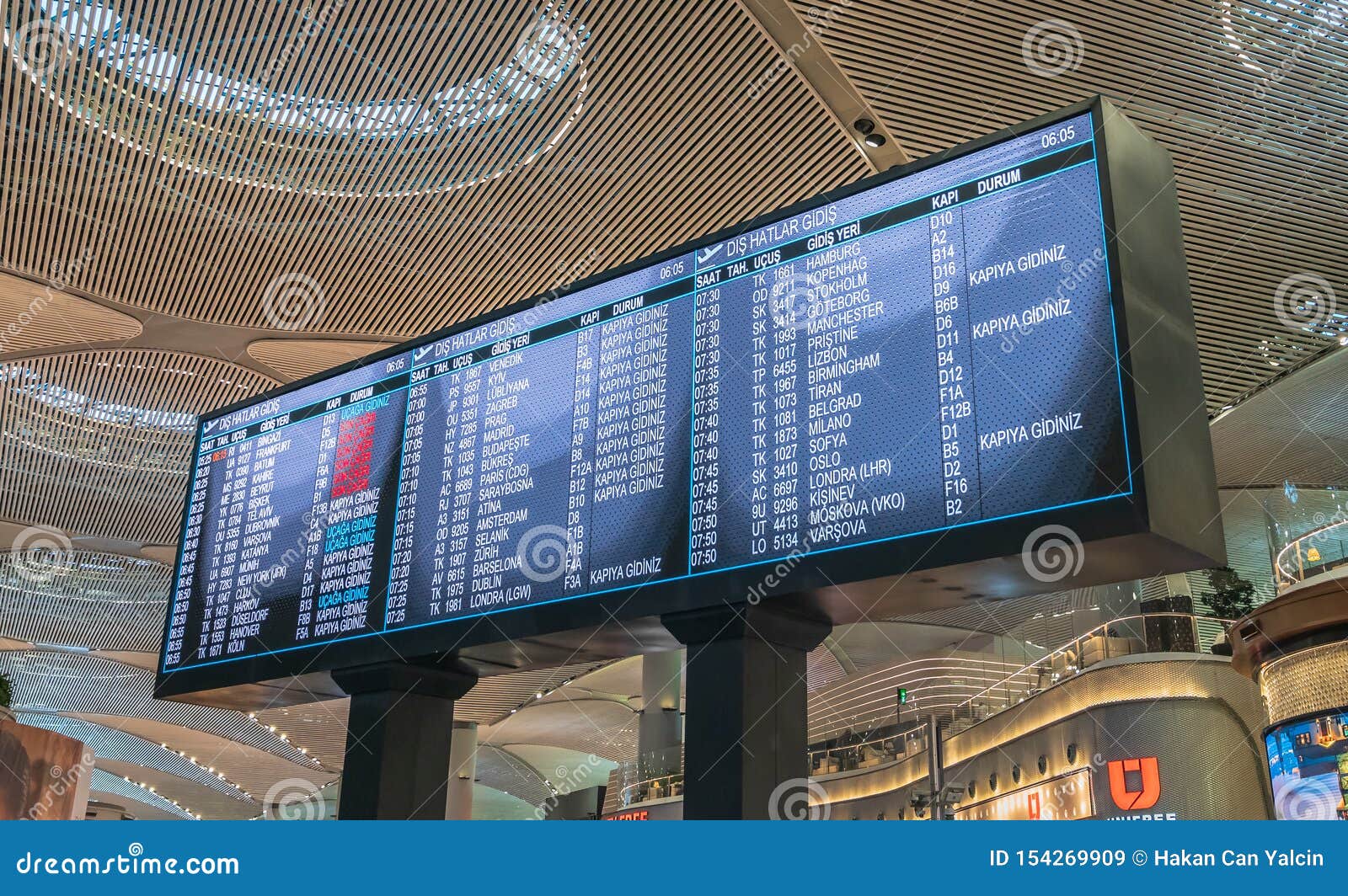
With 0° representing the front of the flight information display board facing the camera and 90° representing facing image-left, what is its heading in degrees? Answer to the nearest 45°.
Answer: approximately 45°
